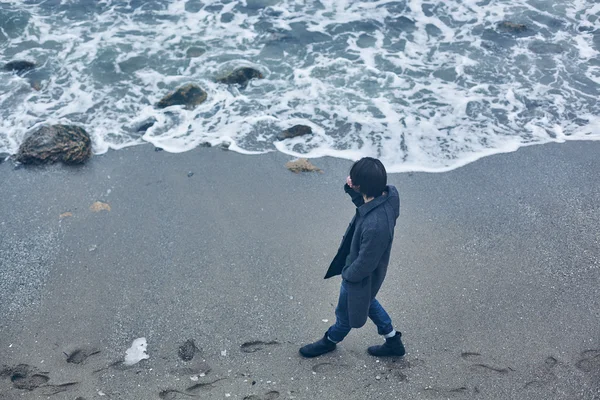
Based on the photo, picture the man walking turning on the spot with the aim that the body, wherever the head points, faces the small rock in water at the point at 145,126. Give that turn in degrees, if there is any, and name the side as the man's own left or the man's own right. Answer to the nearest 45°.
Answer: approximately 45° to the man's own right

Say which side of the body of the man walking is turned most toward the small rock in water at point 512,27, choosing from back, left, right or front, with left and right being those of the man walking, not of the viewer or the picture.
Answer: right

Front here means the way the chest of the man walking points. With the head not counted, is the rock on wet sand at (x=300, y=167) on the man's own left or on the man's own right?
on the man's own right

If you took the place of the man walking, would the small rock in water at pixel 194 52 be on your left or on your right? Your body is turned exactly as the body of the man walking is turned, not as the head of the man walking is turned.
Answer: on your right

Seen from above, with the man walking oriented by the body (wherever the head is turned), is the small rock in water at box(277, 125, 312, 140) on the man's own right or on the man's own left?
on the man's own right

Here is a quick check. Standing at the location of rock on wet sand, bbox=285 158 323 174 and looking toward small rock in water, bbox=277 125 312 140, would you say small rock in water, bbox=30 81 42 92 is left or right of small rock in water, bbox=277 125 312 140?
left

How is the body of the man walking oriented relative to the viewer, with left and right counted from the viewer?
facing to the left of the viewer

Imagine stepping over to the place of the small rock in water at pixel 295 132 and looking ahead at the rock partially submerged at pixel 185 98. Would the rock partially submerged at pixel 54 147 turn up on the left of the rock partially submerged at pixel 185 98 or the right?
left

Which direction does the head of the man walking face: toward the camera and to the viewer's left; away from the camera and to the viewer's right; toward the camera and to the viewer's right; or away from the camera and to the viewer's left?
away from the camera and to the viewer's left
